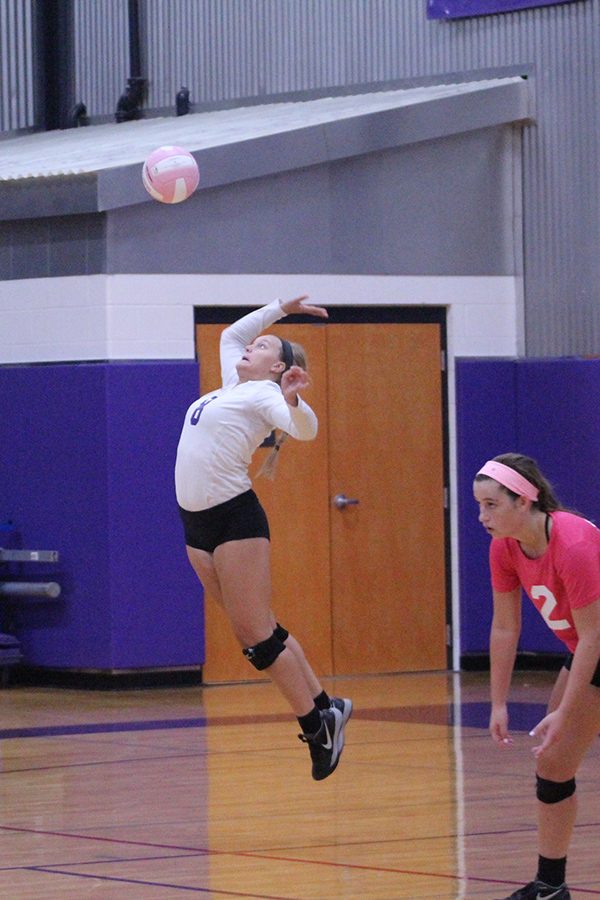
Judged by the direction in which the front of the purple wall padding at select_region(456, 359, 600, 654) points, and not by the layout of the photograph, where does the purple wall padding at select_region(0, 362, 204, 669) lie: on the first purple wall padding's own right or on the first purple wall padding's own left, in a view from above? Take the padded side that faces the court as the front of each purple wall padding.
on the first purple wall padding's own right

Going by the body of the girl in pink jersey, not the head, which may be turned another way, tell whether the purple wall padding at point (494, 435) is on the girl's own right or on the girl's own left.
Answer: on the girl's own right

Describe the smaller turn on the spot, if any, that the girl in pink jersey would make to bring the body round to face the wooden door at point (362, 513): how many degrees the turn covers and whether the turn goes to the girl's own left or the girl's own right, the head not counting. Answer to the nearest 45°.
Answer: approximately 135° to the girl's own right

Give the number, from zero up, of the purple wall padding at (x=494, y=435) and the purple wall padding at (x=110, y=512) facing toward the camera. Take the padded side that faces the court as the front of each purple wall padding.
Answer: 2

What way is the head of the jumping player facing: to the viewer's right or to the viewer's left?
to the viewer's left

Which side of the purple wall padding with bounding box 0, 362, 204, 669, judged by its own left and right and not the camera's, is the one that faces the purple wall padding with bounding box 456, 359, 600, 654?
left

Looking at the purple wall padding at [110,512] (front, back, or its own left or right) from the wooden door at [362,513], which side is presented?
left

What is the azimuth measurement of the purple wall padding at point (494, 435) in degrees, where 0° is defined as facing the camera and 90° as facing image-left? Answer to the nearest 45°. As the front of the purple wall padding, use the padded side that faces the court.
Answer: approximately 0°

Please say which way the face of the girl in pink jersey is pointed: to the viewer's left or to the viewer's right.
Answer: to the viewer's left

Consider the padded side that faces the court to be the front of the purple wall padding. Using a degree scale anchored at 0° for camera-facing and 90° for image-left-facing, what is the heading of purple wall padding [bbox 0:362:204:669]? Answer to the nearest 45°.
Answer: approximately 0°

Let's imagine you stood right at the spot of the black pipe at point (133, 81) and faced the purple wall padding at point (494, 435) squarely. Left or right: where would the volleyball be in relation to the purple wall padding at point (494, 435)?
right
